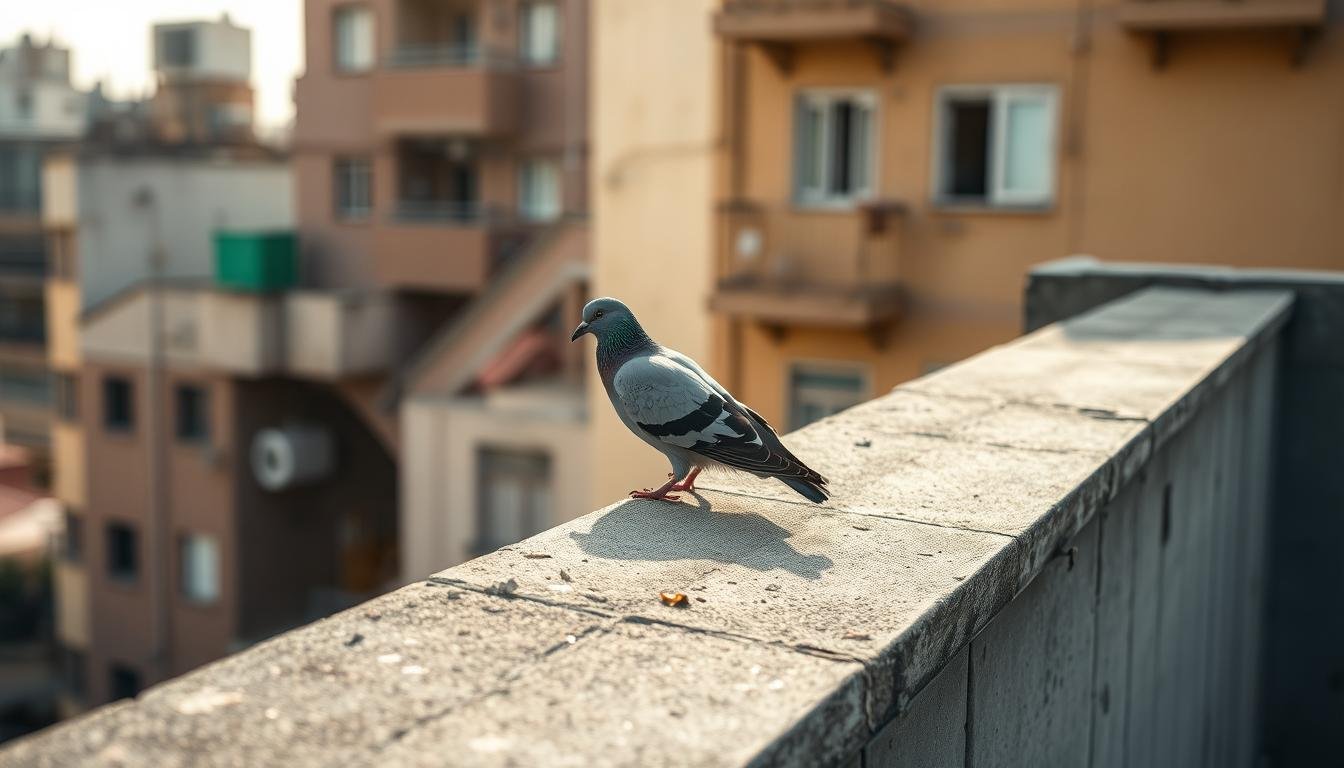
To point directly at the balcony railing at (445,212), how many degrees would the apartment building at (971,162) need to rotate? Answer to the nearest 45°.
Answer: approximately 135° to its right

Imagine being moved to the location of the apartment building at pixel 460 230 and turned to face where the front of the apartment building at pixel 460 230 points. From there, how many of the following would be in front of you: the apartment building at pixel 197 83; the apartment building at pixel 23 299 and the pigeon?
1

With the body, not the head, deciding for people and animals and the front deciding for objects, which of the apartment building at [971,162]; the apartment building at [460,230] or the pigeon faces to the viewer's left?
the pigeon

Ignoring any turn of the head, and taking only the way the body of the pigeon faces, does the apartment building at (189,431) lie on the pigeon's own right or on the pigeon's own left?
on the pigeon's own right

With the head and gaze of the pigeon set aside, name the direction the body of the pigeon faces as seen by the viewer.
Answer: to the viewer's left

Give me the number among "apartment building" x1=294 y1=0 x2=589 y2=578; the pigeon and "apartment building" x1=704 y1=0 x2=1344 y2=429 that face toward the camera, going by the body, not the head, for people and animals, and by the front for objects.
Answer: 2

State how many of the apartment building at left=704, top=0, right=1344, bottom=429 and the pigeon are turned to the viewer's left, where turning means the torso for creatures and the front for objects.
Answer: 1

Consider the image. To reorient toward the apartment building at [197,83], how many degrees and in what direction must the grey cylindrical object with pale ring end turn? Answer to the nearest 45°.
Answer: approximately 135° to its right

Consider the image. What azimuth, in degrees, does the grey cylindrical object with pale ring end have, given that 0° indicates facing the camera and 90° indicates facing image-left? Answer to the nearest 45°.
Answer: approximately 45°

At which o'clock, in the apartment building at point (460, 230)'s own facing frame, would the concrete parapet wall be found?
The concrete parapet wall is roughly at 12 o'clock from the apartment building.

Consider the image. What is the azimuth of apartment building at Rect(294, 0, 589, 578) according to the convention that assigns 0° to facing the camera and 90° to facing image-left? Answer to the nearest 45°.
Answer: approximately 0°

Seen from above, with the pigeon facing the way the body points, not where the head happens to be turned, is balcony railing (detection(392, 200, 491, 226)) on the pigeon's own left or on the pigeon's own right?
on the pigeon's own right
